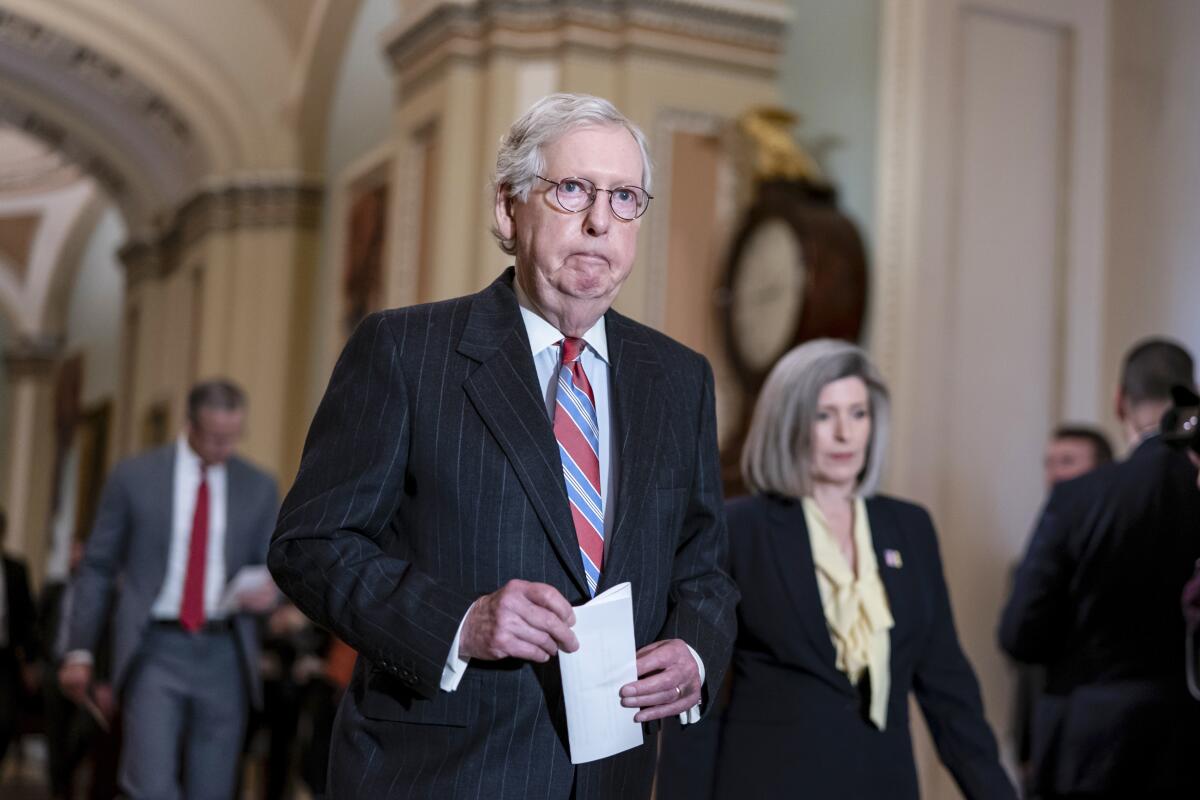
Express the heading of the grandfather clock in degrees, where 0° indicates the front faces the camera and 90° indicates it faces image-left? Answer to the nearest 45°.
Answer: approximately 45°

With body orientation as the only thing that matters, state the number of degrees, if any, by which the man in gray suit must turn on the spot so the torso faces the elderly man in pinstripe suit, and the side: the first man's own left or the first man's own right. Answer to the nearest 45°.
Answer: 0° — they already face them

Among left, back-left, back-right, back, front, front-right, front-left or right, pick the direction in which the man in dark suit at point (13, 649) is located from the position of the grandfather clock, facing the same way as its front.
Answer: front-right
